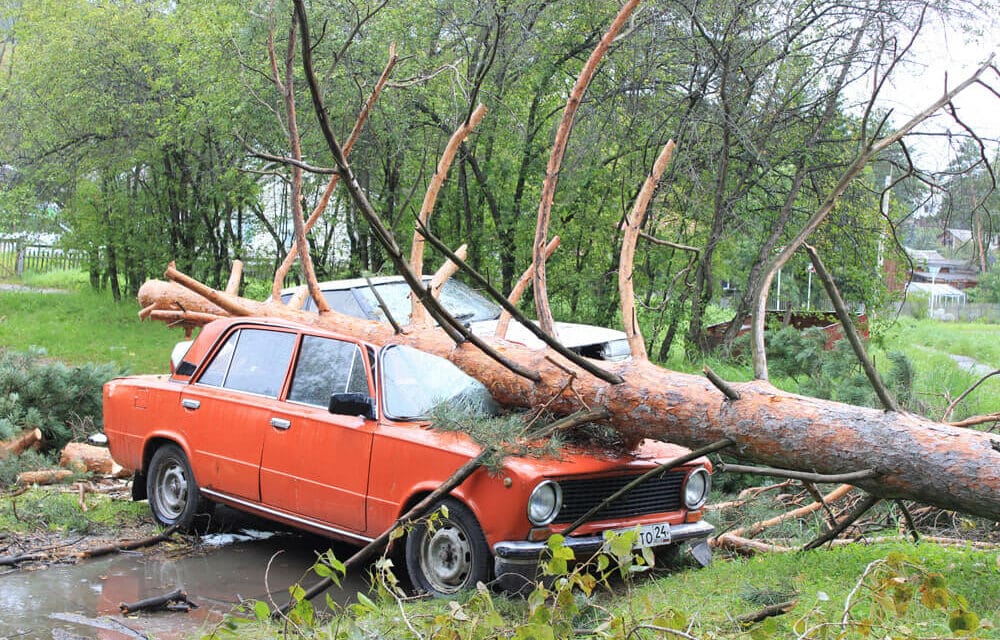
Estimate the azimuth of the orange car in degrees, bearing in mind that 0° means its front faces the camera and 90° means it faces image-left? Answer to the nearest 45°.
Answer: approximately 315°

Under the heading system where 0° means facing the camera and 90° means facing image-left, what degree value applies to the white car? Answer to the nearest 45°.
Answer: approximately 315°

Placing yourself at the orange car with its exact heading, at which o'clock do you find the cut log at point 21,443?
The cut log is roughly at 6 o'clock from the orange car.

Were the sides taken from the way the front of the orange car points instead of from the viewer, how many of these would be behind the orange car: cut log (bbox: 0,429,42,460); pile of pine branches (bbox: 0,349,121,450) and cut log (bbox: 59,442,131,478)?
3

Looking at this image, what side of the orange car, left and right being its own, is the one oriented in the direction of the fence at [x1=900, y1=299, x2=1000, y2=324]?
left

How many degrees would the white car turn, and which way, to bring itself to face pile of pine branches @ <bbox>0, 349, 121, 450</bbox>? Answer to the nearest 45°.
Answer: approximately 135° to its right

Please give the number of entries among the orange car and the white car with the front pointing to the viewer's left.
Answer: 0

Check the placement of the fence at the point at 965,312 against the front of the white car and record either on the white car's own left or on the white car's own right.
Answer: on the white car's own left

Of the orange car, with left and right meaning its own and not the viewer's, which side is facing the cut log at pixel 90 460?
back
